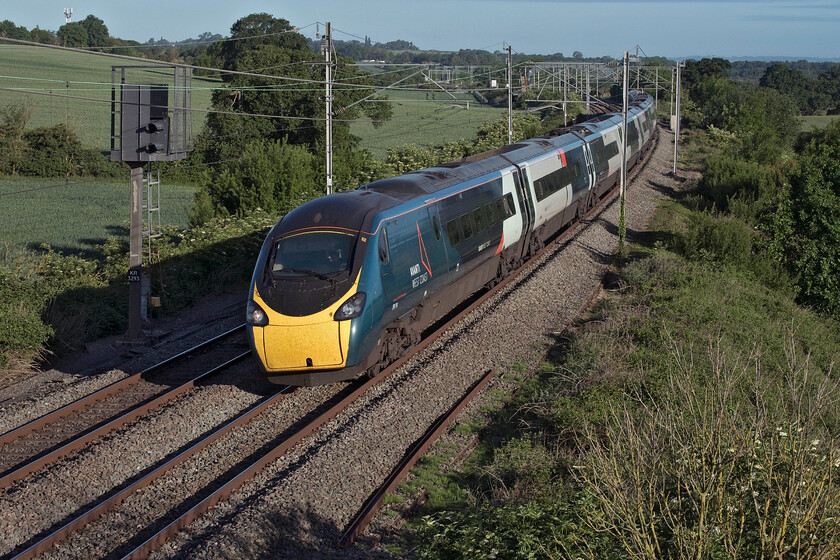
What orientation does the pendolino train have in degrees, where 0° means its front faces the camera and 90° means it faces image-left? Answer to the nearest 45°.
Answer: approximately 45°

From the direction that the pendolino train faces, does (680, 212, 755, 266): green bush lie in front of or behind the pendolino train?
behind

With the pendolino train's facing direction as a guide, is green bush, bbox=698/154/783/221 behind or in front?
behind

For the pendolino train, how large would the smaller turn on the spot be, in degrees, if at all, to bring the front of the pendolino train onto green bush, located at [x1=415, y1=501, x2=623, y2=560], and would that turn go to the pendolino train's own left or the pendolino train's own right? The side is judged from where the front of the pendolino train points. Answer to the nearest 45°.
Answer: approximately 45° to the pendolino train's own left
